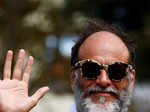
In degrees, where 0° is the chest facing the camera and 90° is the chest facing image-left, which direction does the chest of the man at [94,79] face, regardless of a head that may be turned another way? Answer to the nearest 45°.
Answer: approximately 0°
